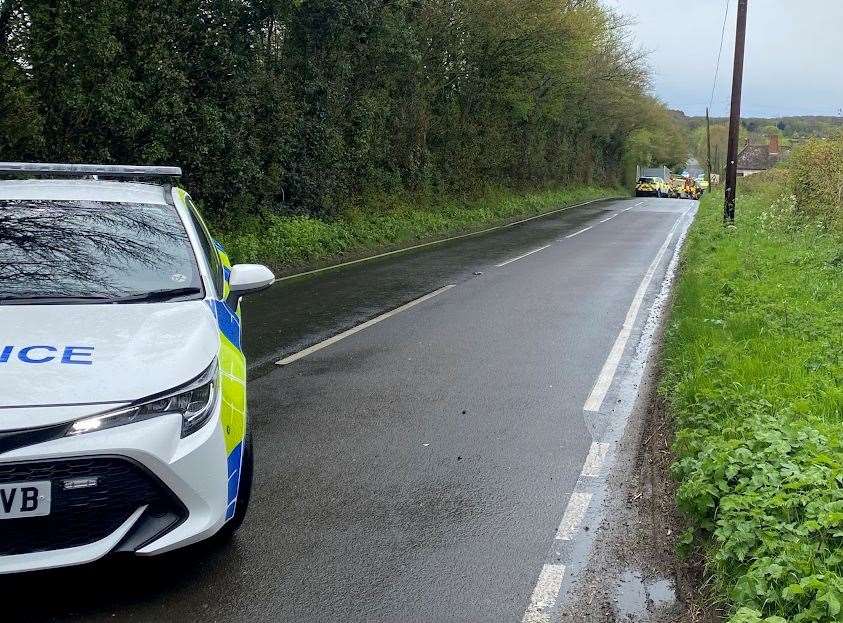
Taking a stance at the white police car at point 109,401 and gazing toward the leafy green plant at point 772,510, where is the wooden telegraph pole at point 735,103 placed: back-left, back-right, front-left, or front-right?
front-left

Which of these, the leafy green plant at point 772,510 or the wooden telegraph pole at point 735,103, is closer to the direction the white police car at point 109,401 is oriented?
the leafy green plant

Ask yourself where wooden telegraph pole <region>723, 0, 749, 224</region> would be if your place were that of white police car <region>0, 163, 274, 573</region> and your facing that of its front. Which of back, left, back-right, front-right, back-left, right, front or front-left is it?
back-left

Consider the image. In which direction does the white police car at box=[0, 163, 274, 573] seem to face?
toward the camera

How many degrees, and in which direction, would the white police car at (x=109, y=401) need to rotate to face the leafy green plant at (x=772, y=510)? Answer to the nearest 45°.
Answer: approximately 90° to its left
